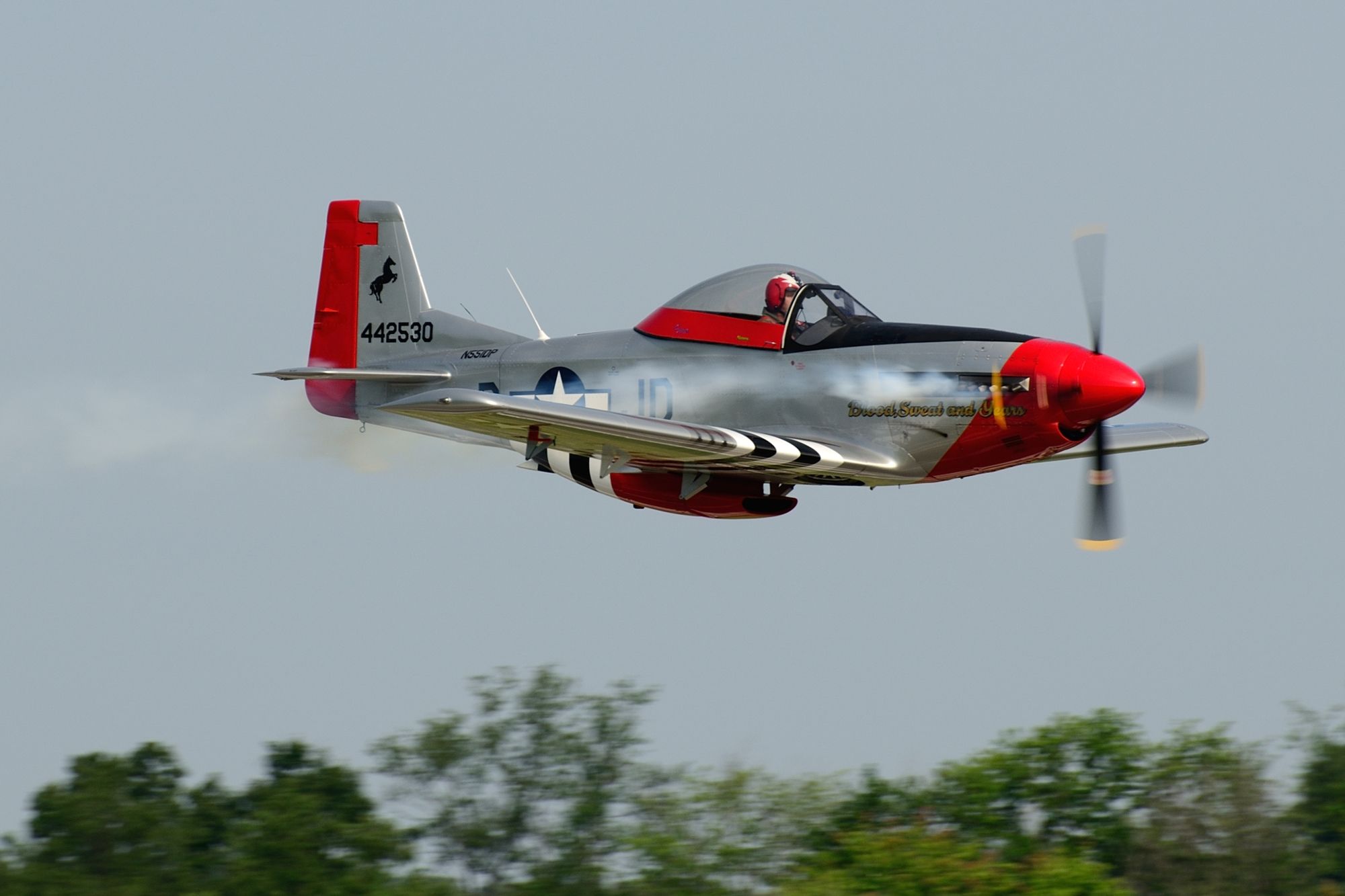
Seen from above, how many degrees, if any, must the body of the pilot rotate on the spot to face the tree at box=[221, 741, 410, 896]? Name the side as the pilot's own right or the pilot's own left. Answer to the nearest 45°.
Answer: approximately 135° to the pilot's own left

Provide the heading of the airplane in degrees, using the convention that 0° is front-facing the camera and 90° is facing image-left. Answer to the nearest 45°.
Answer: approximately 315°

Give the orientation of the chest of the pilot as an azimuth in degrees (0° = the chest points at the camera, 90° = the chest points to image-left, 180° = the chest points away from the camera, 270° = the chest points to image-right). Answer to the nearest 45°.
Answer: approximately 270°

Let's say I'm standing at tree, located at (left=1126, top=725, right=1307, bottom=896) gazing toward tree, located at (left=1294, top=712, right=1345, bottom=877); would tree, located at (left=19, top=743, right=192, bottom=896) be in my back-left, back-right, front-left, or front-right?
back-left

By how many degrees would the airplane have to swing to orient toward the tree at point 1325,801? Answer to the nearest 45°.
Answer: approximately 90° to its left

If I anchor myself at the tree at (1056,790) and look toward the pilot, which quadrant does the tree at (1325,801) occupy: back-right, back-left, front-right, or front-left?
back-left

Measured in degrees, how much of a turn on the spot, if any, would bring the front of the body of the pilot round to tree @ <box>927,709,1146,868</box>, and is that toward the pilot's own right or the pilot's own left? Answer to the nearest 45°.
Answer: approximately 90° to the pilot's own left
